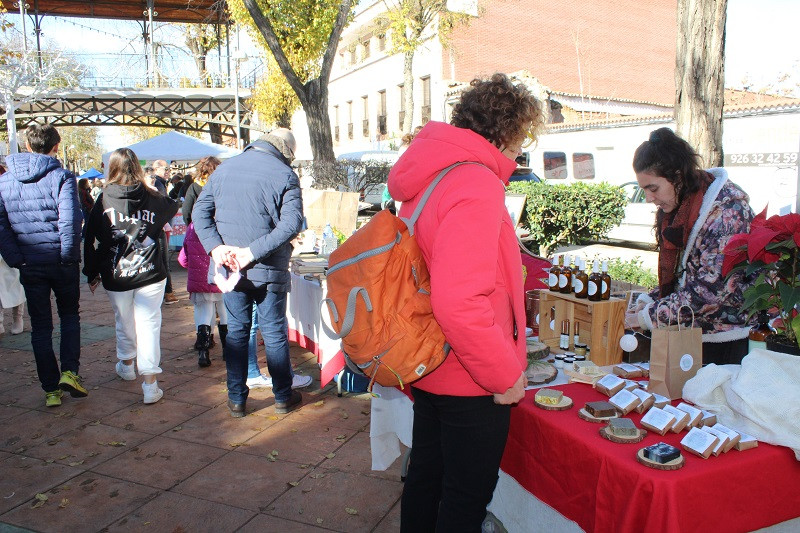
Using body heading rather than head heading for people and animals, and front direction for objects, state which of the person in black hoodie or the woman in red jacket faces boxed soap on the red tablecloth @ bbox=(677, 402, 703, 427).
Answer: the woman in red jacket

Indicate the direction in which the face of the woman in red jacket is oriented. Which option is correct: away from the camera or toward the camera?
away from the camera

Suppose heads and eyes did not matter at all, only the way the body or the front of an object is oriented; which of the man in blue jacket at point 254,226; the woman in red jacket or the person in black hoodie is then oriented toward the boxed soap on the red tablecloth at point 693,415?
the woman in red jacket

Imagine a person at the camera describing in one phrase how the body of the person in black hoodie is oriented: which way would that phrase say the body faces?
away from the camera

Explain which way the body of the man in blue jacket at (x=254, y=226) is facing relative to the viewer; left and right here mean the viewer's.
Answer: facing away from the viewer and to the right of the viewer

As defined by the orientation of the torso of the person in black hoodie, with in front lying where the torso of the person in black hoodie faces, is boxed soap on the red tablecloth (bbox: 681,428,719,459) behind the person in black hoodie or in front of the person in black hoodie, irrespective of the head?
behind

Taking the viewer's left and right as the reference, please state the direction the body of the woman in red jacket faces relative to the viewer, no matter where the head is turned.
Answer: facing to the right of the viewer

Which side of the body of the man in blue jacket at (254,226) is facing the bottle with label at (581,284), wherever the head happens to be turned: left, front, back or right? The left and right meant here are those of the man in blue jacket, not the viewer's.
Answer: right

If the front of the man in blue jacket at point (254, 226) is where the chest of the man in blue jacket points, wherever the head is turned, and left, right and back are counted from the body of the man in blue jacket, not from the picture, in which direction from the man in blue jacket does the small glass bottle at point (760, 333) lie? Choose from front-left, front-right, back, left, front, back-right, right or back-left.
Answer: right

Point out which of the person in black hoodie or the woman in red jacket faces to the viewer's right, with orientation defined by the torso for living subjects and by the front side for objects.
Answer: the woman in red jacket

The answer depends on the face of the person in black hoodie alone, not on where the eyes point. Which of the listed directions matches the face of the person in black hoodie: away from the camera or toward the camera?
away from the camera

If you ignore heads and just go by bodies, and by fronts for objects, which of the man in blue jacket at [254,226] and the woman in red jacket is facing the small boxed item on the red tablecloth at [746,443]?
the woman in red jacket
